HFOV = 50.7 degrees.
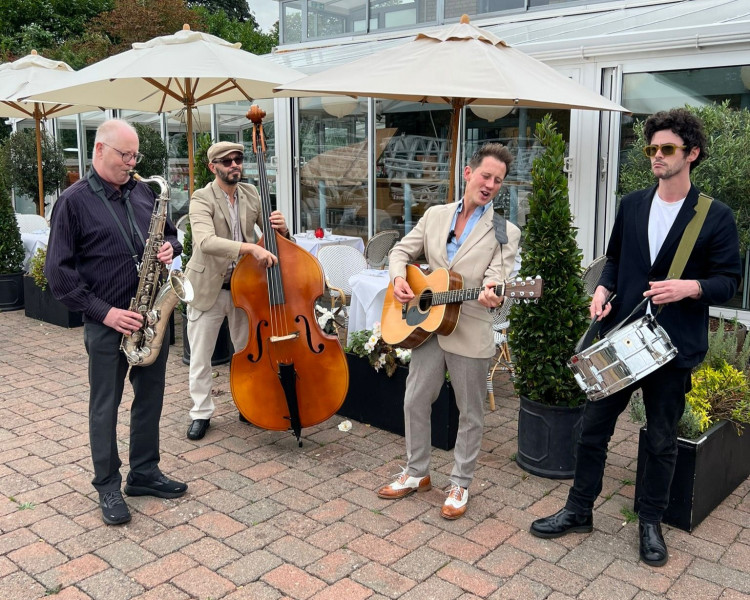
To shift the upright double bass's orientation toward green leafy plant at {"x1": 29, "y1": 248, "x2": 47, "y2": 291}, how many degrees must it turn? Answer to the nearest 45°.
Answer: approximately 135° to its right

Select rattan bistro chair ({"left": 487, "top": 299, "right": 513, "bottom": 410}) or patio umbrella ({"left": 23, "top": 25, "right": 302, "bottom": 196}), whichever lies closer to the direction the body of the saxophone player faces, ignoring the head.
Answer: the rattan bistro chair

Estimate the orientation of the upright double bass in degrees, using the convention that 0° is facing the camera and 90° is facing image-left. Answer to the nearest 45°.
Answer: approximately 0°

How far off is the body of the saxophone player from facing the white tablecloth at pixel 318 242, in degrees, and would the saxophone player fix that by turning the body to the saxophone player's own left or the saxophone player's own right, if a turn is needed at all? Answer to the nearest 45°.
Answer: approximately 90° to the saxophone player's own left

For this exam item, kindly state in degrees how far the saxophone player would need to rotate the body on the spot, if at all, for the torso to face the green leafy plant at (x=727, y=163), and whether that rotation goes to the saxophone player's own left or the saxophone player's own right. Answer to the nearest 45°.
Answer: approximately 45° to the saxophone player's own left

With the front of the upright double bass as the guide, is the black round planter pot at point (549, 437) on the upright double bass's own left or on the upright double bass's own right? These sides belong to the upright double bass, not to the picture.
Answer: on the upright double bass's own left

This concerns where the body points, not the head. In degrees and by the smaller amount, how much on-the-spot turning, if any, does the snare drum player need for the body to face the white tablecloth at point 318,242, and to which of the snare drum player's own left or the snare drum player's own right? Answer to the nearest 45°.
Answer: approximately 90° to the snare drum player's own right
